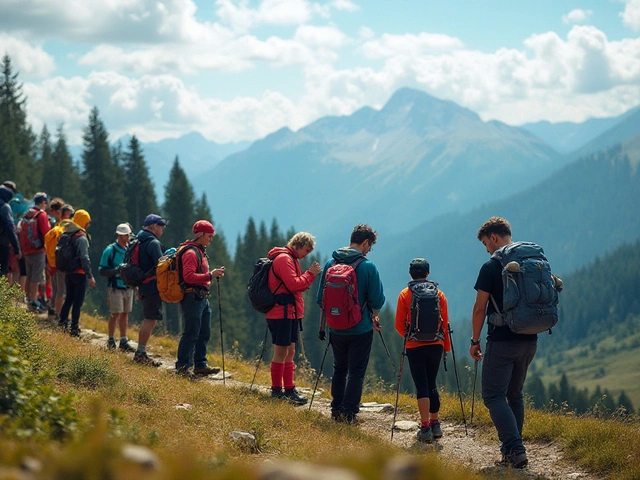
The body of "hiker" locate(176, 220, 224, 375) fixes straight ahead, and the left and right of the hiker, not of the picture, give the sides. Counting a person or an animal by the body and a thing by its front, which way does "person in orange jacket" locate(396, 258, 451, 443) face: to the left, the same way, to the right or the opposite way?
to the left

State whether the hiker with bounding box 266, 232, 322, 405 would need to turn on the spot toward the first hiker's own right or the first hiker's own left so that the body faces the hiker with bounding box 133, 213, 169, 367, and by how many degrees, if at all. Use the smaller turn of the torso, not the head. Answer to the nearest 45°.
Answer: approximately 135° to the first hiker's own left

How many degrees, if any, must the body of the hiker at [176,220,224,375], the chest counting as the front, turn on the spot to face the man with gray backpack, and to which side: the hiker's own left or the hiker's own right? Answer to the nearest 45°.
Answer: approximately 45° to the hiker's own right

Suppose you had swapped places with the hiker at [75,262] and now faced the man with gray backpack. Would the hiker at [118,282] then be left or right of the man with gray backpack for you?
left

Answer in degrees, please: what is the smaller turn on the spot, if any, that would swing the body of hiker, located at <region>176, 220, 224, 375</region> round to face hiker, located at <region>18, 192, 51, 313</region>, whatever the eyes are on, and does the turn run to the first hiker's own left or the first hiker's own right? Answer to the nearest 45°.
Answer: approximately 135° to the first hiker's own left

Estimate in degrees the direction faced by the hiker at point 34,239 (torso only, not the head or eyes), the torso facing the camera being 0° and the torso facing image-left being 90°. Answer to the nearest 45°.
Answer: approximately 225°

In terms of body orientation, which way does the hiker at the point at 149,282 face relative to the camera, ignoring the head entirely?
to the viewer's right

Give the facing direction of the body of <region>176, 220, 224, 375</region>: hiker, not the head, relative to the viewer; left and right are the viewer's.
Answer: facing to the right of the viewer

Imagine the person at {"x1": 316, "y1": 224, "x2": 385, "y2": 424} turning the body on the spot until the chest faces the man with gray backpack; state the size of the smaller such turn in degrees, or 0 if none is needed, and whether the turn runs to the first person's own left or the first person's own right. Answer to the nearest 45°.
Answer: approximately 90° to the first person's own right

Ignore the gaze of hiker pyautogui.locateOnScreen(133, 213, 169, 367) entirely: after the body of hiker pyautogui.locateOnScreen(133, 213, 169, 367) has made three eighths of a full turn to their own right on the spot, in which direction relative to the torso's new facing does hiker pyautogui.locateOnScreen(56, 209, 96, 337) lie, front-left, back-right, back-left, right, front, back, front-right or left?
right

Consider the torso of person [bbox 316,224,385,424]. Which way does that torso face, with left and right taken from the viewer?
facing away from the viewer and to the right of the viewer

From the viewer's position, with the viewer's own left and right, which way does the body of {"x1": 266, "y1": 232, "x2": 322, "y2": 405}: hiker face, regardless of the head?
facing to the right of the viewer

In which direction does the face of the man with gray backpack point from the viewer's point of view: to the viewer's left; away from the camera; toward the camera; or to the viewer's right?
to the viewer's left
